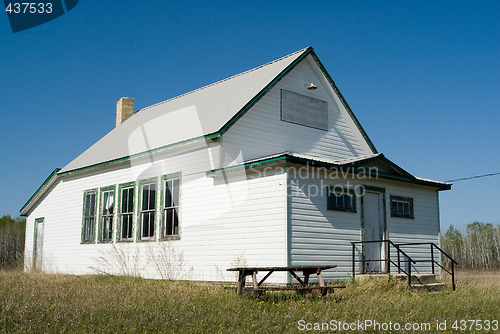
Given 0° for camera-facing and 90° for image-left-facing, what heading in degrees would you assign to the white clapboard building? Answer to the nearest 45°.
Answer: approximately 315°
